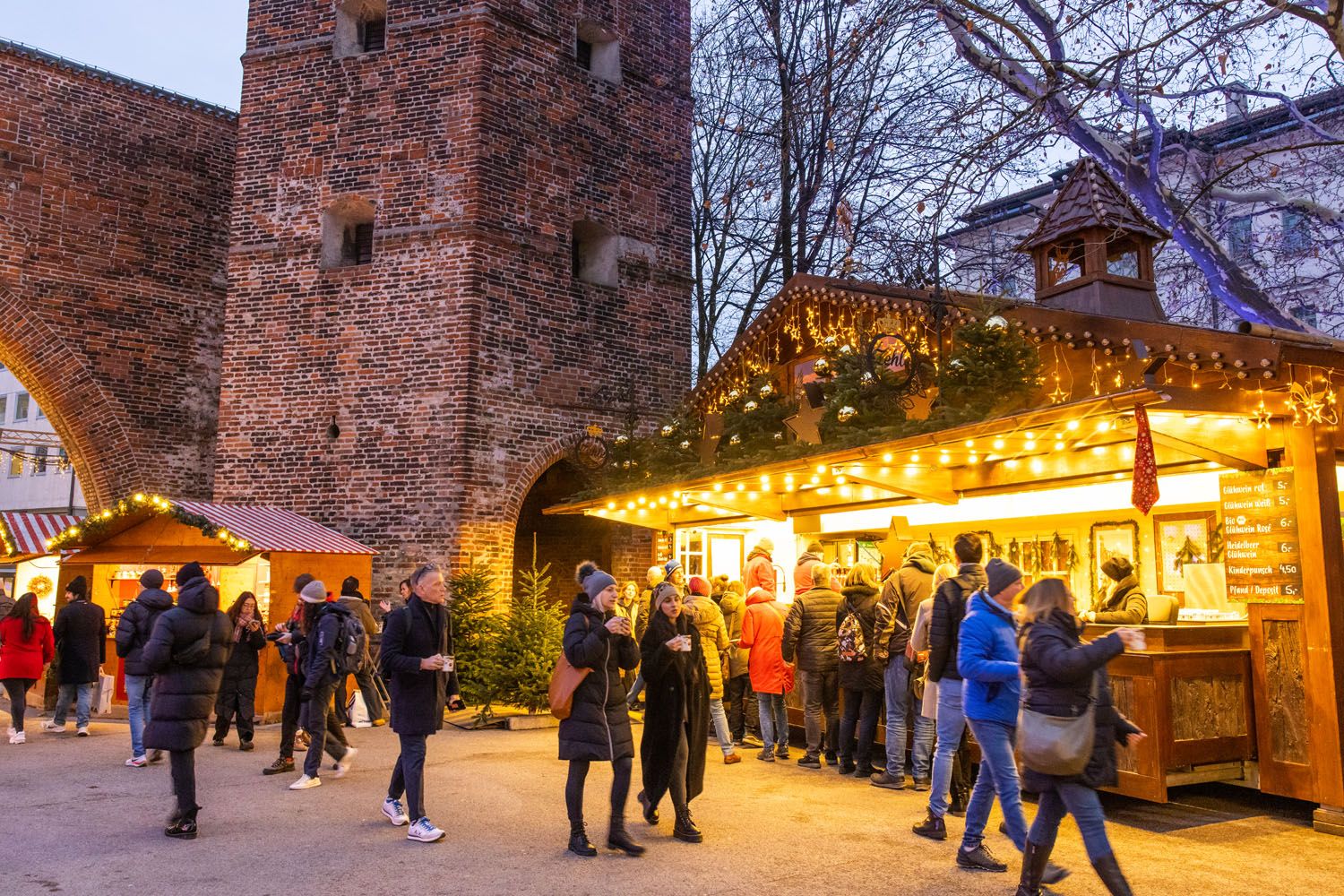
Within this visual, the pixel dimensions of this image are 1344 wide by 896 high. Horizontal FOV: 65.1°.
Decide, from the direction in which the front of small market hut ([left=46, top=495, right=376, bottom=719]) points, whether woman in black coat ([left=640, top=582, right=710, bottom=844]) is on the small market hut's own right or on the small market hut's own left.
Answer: on the small market hut's own left

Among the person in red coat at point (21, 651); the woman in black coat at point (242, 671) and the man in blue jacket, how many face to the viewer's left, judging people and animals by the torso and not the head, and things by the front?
0

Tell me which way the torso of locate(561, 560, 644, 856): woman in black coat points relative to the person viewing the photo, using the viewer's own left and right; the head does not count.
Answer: facing the viewer and to the right of the viewer

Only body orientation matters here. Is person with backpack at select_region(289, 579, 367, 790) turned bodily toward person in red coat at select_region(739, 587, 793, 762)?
no

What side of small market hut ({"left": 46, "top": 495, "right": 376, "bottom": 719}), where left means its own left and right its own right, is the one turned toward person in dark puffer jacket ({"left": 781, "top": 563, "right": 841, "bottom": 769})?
left

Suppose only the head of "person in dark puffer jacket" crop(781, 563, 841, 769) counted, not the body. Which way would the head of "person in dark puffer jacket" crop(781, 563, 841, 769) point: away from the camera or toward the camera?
away from the camera

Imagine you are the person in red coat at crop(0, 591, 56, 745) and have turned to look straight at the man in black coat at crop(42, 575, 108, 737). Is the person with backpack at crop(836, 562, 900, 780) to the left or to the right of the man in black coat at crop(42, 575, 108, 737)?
right

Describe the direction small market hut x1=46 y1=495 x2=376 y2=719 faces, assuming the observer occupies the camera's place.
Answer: facing the viewer and to the left of the viewer

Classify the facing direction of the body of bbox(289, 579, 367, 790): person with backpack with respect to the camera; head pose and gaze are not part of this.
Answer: to the viewer's left

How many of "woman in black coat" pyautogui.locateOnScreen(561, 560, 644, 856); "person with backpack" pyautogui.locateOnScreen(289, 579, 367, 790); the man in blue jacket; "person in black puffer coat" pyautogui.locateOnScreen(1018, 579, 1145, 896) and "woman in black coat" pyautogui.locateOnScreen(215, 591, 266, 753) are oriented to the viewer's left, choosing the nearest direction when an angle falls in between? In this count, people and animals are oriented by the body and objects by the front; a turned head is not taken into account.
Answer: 1

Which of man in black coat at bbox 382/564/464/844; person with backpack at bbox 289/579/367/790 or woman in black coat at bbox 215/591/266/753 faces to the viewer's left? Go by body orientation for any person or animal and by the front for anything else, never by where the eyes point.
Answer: the person with backpack

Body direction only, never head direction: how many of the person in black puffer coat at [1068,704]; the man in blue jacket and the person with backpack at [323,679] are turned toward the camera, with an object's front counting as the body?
0

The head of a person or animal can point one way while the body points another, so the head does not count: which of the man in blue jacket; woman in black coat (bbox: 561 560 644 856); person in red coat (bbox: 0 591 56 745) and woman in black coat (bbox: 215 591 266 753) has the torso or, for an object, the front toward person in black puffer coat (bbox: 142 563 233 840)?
woman in black coat (bbox: 215 591 266 753)
